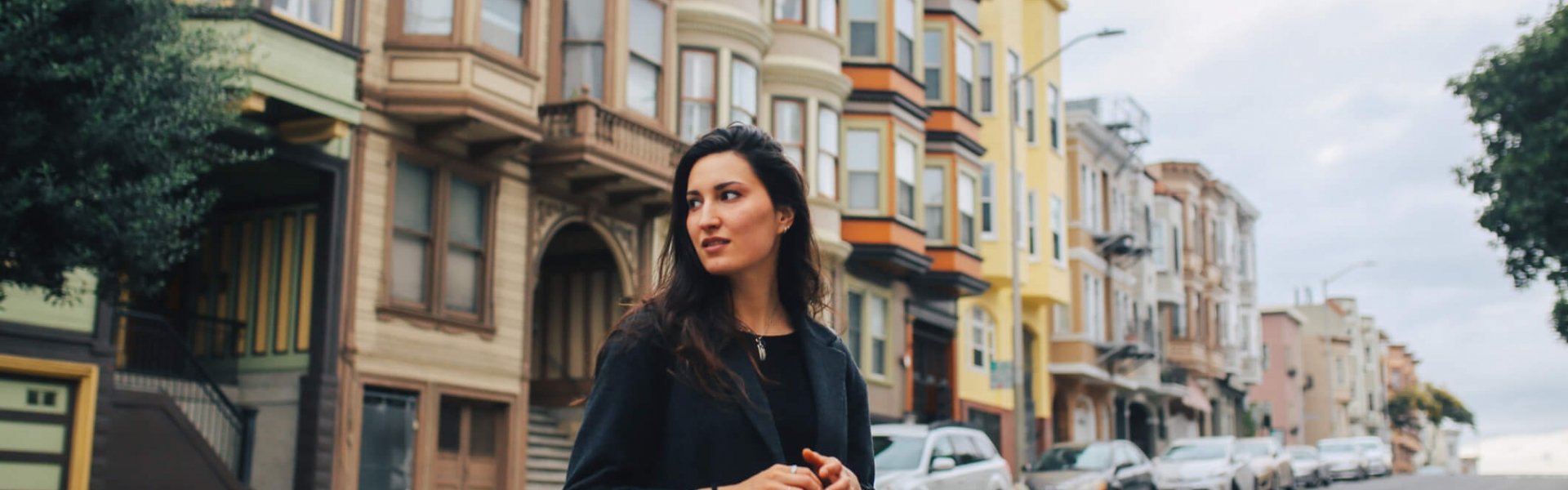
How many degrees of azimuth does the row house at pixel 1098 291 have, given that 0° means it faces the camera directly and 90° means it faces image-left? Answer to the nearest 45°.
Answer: approximately 315°

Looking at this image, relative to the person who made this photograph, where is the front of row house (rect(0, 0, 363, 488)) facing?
facing the viewer and to the right of the viewer

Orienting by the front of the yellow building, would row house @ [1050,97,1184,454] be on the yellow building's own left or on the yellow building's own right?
on the yellow building's own left

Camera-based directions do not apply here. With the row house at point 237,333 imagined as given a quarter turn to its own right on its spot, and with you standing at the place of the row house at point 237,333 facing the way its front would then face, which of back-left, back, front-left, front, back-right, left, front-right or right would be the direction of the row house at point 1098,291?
back

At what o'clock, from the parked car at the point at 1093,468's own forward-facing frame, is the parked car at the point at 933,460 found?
the parked car at the point at 933,460 is roughly at 11 o'clock from the parked car at the point at 1093,468.

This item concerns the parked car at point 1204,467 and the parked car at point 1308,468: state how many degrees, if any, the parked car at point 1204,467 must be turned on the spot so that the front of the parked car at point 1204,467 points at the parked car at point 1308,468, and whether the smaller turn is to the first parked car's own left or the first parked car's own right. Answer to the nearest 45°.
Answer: approximately 135° to the first parked car's own right

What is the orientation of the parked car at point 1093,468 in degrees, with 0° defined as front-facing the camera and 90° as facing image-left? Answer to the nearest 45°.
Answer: approximately 45°

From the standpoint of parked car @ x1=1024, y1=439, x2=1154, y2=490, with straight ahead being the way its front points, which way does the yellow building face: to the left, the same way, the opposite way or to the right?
to the left

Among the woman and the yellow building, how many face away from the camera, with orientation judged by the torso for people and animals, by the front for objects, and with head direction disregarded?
0

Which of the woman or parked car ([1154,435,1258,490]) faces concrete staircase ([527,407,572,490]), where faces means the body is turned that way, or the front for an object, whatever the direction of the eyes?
the parked car
